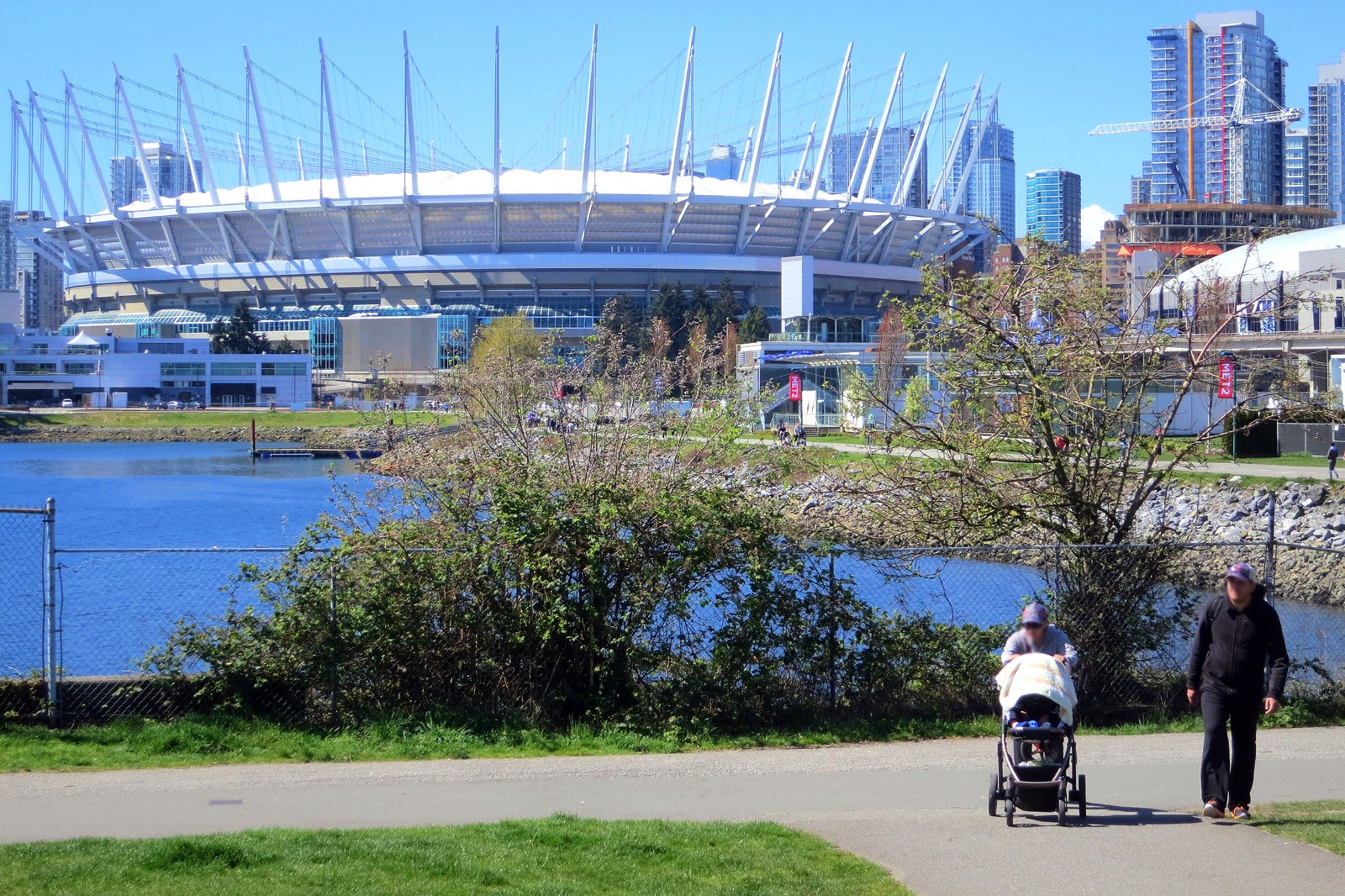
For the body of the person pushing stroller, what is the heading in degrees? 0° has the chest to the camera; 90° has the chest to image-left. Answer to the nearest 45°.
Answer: approximately 0°

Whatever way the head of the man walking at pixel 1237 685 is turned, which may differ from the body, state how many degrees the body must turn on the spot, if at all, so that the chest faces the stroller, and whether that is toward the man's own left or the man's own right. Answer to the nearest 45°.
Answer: approximately 45° to the man's own right

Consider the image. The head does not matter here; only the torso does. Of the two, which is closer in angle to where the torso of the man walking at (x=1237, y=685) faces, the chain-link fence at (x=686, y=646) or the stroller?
the stroller

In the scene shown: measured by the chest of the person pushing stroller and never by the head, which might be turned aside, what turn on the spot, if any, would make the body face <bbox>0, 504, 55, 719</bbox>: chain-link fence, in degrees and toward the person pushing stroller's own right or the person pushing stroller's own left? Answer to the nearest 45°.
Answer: approximately 135° to the person pushing stroller's own right

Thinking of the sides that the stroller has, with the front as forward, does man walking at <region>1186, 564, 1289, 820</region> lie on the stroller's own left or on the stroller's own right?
on the stroller's own left

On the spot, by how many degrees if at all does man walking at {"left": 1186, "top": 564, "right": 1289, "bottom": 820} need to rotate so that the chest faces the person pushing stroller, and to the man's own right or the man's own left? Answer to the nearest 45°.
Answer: approximately 90° to the man's own right

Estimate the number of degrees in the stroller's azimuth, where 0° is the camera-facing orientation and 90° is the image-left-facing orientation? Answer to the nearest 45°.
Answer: approximately 0°

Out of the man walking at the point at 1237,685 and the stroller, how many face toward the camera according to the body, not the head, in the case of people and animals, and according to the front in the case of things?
2

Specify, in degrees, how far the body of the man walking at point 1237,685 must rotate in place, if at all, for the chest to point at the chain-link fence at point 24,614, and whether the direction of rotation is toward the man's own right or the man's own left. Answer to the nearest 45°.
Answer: approximately 90° to the man's own right

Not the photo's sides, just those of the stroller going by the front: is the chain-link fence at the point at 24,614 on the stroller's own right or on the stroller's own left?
on the stroller's own right
